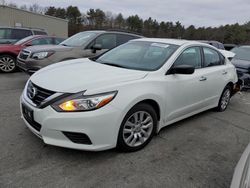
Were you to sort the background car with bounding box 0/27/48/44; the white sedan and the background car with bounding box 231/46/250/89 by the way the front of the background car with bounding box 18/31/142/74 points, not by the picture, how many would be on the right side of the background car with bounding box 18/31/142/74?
1

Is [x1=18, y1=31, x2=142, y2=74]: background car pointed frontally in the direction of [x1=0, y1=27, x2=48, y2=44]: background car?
no

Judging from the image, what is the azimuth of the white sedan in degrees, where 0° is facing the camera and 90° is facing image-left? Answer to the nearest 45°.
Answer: approximately 45°

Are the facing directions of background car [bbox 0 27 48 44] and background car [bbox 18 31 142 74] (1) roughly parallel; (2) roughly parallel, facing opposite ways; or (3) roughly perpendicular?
roughly parallel

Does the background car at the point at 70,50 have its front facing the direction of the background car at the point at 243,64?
no

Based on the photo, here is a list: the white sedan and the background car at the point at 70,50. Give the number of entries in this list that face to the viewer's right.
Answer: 0

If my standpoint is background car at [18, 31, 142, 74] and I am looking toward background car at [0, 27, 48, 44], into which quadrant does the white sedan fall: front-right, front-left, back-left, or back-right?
back-left

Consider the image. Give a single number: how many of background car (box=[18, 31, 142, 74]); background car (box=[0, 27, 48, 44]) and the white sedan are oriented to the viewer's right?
0

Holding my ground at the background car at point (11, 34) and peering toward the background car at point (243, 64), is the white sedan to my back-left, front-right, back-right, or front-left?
front-right

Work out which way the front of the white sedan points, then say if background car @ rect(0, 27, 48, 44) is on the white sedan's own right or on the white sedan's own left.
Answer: on the white sedan's own right

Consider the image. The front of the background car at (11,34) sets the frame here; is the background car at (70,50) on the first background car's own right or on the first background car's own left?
on the first background car's own left

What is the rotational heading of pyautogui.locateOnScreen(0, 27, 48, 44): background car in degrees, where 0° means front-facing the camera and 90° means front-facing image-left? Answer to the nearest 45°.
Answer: approximately 45°

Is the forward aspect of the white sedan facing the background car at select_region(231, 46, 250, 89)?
no

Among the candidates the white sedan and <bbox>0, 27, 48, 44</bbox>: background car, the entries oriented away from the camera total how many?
0

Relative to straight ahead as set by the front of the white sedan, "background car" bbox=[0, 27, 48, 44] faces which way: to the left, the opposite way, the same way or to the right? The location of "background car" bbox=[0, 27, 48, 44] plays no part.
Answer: the same way

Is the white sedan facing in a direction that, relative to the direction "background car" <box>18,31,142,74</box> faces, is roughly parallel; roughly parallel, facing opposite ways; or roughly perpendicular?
roughly parallel
